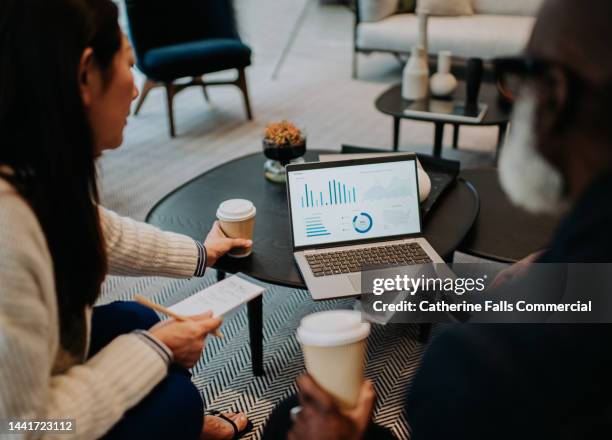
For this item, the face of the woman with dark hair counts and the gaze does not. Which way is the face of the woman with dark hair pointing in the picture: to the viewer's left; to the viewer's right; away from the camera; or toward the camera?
to the viewer's right

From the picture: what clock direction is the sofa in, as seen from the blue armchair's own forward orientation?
The sofa is roughly at 10 o'clock from the blue armchair.

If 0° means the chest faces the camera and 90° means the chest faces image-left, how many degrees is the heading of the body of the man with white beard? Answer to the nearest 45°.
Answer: approximately 135°

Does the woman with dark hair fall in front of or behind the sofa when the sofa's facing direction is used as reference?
in front

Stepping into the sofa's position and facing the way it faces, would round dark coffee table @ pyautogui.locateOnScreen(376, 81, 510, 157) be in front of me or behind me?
in front

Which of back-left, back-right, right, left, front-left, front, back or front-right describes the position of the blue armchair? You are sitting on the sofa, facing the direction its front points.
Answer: front-right

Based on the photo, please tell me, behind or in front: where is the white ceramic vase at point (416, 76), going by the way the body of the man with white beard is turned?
in front

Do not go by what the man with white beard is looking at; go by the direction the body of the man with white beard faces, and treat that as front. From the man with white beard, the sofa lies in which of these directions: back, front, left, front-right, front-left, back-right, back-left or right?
front-right

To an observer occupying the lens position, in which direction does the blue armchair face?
facing the viewer and to the right of the viewer

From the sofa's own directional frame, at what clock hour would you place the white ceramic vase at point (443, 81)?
The white ceramic vase is roughly at 12 o'clock from the sofa.

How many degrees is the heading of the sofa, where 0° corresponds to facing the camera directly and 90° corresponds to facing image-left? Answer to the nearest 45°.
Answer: approximately 0°

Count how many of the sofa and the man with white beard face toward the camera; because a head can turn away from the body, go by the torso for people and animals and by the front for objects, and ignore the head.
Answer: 1

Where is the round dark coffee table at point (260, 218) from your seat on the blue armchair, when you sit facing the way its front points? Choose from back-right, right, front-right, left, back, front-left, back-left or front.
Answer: front-right
